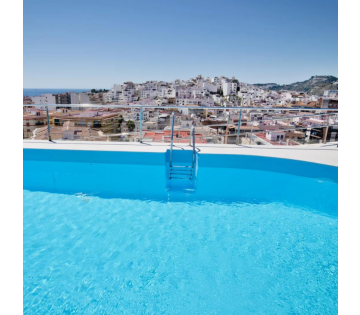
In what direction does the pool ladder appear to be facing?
toward the camera

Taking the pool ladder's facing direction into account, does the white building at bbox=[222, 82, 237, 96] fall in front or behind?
behind
